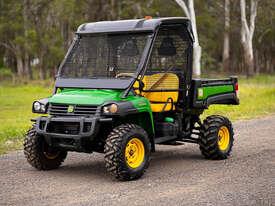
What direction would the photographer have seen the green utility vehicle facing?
facing the viewer and to the left of the viewer
